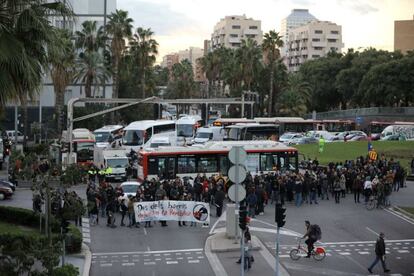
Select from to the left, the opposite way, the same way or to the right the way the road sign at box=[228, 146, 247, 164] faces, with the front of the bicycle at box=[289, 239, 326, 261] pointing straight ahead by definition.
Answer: to the right

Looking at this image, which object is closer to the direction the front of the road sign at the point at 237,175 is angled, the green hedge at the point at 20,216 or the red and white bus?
the red and white bus

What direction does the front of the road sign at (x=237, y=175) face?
away from the camera

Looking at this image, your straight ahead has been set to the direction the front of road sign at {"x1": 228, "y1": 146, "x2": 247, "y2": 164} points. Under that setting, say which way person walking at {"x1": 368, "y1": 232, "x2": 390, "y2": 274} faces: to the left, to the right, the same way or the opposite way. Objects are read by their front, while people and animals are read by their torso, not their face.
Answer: to the right

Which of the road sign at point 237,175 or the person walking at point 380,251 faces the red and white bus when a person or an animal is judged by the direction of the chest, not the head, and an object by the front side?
the road sign

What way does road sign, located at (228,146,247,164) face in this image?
away from the camera

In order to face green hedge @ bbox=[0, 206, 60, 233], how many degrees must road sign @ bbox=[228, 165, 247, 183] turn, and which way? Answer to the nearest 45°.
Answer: approximately 45° to its left
